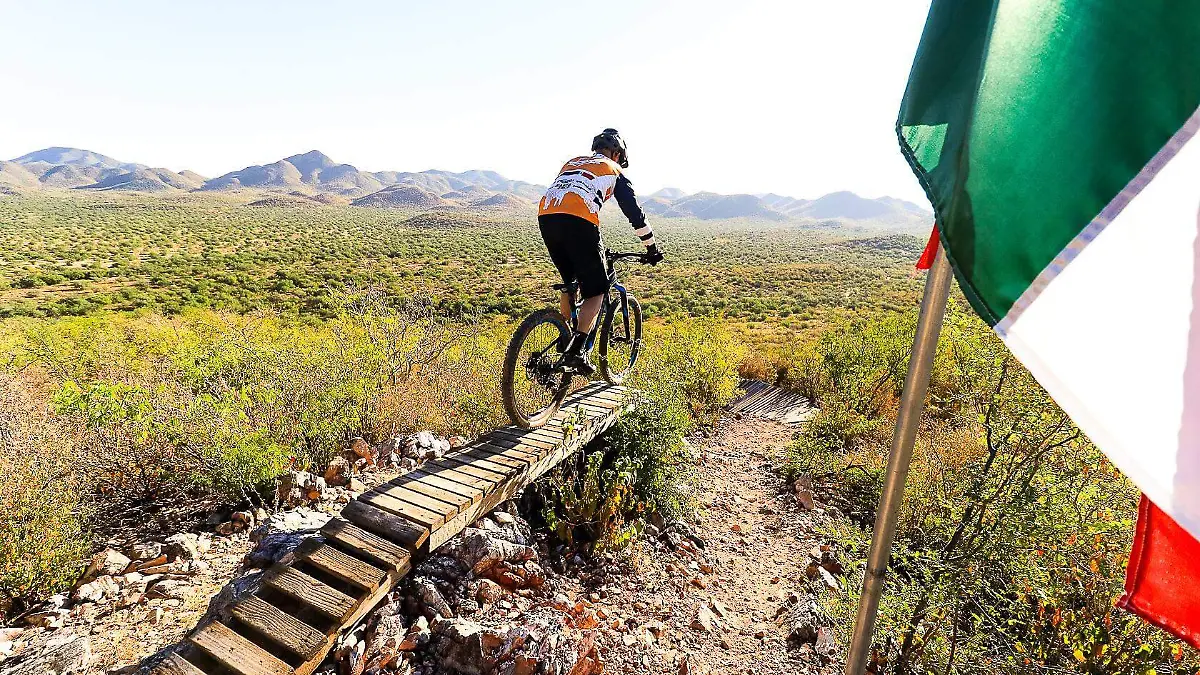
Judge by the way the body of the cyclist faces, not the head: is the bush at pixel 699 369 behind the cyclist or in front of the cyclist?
in front

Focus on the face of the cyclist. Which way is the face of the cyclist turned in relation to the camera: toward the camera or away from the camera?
away from the camera

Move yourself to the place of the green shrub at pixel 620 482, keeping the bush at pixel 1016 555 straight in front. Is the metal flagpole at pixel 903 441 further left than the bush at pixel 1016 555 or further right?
right

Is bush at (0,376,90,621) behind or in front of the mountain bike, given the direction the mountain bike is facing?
behind

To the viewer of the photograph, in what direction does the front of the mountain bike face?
facing away from the viewer and to the right of the viewer

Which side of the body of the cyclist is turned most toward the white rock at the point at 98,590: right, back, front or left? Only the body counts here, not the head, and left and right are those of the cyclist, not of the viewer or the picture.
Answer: back

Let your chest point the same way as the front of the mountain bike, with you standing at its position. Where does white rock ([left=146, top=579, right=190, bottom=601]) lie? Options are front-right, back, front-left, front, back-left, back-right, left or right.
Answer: back

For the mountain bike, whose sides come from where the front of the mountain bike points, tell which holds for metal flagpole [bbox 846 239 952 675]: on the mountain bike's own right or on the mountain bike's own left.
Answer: on the mountain bike's own right

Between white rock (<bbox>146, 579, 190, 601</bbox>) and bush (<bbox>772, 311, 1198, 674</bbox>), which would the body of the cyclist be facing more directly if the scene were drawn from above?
the bush

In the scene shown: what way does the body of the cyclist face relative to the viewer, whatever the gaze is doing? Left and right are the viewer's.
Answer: facing away from the viewer and to the right of the viewer

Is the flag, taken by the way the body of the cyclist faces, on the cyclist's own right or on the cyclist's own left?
on the cyclist's own right

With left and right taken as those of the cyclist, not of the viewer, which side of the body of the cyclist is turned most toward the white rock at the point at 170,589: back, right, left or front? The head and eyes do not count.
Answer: back
